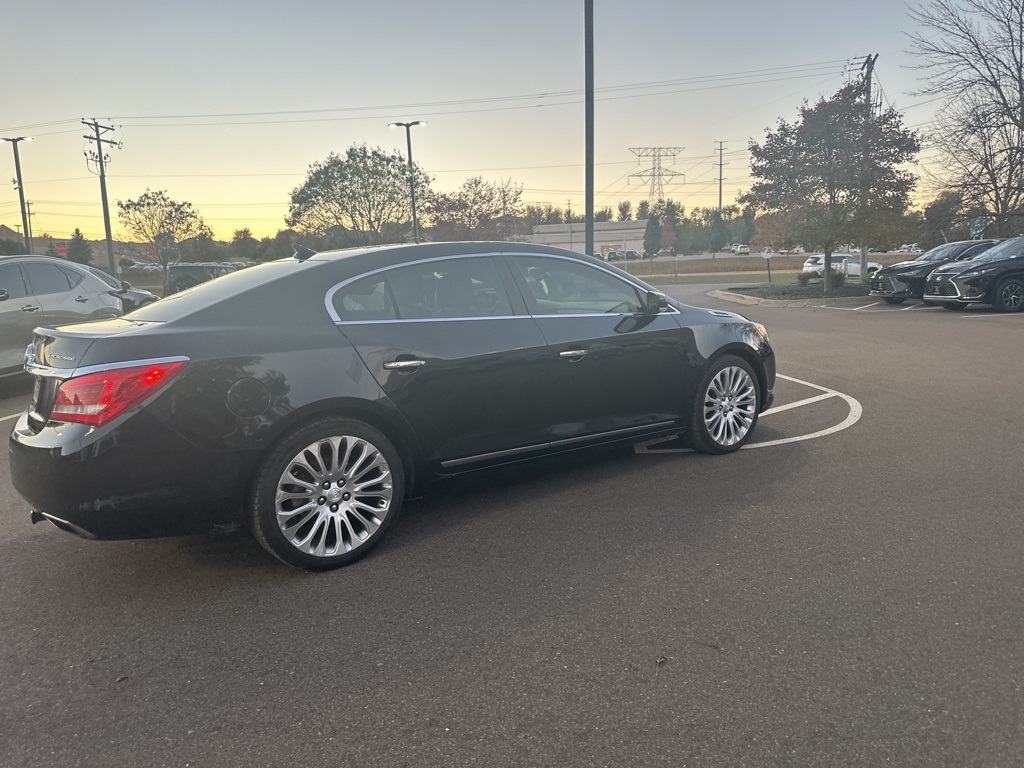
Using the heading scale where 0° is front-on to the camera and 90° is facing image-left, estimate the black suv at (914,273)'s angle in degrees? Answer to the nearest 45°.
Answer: approximately 45°

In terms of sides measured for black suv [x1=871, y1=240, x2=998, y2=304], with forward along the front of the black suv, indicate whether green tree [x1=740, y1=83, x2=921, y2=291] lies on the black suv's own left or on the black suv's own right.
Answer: on the black suv's own right

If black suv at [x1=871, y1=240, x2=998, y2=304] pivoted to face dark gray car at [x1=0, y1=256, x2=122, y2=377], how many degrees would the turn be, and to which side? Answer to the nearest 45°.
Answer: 0° — it already faces it

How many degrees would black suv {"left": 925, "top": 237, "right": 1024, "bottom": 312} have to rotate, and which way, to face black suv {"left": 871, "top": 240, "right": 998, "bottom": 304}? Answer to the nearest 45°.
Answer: approximately 90° to its right

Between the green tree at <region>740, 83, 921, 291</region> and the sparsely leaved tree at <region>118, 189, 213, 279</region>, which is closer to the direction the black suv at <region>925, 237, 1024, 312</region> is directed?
the sparsely leaved tree

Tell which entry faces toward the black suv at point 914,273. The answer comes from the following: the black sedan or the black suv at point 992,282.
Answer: the black sedan

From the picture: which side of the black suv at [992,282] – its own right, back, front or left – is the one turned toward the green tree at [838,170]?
right

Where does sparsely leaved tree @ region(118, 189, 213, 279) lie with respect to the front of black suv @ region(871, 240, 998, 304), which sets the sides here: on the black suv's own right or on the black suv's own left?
on the black suv's own right

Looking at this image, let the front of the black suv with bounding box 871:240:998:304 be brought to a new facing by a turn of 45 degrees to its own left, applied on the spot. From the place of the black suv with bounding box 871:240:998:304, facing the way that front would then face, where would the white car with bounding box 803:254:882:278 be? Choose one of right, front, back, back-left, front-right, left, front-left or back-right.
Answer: back

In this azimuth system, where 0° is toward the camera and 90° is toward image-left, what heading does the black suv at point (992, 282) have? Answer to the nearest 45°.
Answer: approximately 45°

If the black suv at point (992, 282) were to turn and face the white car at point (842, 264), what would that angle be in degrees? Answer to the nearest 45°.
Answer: approximately 135° to its right

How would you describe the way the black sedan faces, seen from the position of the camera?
facing away from the viewer and to the right of the viewer

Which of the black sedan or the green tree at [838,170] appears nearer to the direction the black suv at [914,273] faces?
the black sedan
